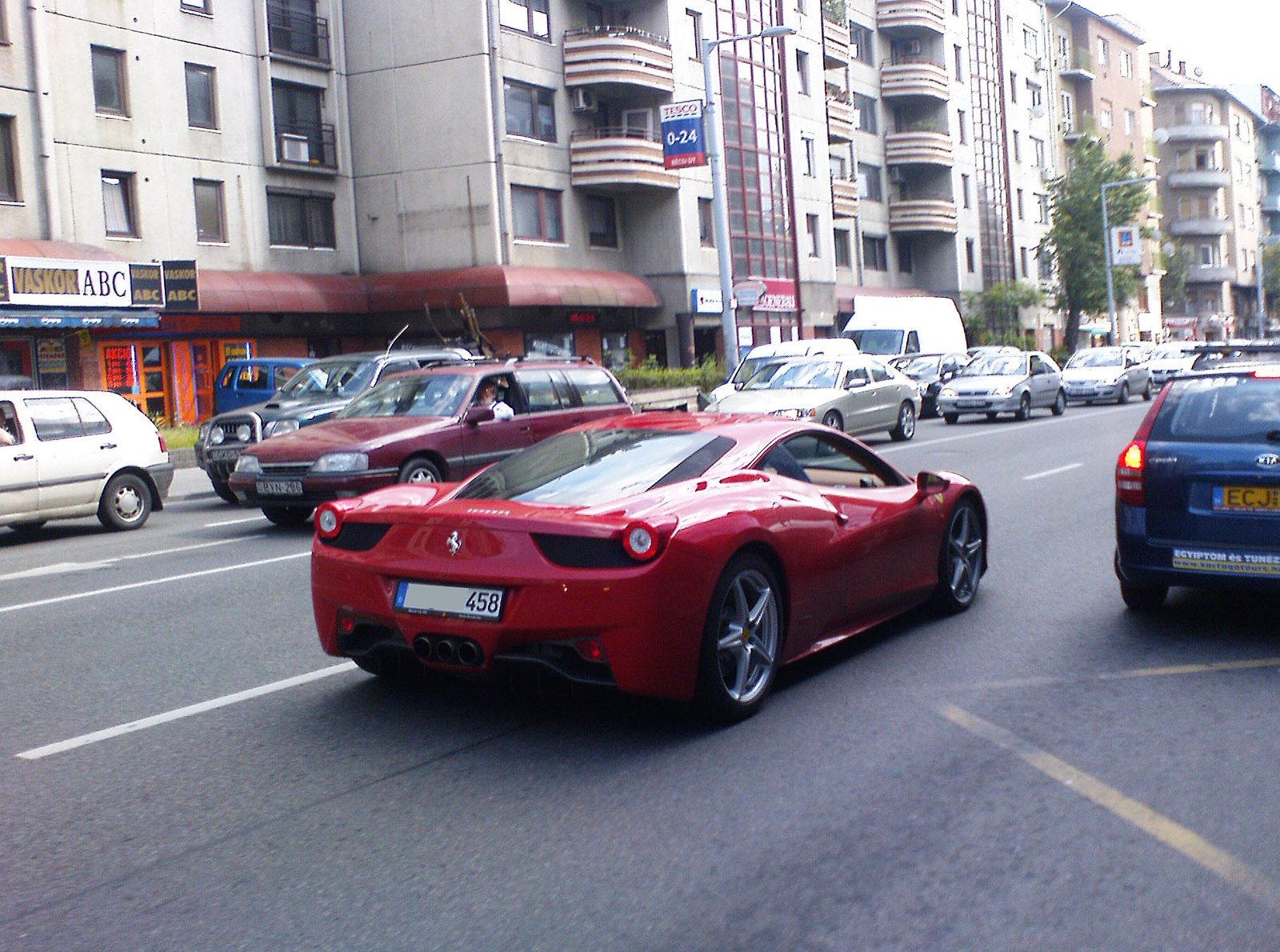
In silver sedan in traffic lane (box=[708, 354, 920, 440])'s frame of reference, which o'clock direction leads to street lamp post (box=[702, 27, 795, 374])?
The street lamp post is roughly at 4 o'clock from the silver sedan in traffic lane.

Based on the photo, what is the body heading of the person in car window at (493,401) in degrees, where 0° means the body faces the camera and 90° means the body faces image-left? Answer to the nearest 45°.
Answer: approximately 45°

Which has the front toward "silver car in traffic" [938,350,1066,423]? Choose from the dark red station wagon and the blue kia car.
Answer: the blue kia car

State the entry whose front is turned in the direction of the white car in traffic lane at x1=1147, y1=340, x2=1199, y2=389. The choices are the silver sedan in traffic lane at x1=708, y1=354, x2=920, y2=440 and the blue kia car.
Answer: the blue kia car

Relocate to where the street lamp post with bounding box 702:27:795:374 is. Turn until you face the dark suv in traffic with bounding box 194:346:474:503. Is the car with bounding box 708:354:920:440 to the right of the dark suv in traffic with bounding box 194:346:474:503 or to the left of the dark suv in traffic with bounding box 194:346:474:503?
left

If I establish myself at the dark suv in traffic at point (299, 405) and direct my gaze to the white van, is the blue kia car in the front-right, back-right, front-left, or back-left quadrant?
back-right

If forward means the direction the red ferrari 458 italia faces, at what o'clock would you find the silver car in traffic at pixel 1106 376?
The silver car in traffic is roughly at 11 o'clock from the red ferrari 458 italia.

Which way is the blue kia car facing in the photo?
away from the camera
